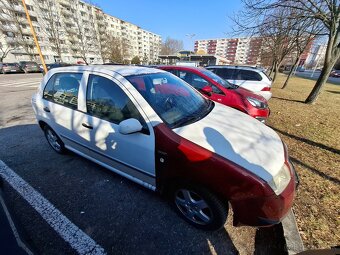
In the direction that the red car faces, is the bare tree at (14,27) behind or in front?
behind

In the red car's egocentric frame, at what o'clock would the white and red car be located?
The white and red car is roughly at 2 o'clock from the red car.

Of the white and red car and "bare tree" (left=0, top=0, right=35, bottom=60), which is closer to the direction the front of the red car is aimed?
the white and red car

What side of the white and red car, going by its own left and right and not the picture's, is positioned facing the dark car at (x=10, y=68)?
back

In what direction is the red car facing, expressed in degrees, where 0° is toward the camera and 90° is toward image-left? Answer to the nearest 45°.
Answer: approximately 315°

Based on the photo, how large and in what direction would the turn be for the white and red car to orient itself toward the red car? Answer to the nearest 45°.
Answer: approximately 90° to its left

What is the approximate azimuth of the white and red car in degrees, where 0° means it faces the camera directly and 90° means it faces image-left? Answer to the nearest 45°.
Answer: approximately 315°

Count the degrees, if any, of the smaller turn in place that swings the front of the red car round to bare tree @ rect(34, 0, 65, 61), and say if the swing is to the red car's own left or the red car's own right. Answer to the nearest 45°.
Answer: approximately 180°

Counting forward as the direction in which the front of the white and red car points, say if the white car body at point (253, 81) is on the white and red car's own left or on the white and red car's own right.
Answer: on the white and red car's own left

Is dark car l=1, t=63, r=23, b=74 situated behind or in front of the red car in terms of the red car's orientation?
behind

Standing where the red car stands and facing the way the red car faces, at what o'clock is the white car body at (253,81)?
The white car body is roughly at 8 o'clock from the red car.

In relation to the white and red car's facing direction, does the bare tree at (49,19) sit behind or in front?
behind
